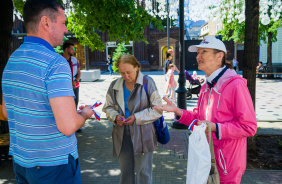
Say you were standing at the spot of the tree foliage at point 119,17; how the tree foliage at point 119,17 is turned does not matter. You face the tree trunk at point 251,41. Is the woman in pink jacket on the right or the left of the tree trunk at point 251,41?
right

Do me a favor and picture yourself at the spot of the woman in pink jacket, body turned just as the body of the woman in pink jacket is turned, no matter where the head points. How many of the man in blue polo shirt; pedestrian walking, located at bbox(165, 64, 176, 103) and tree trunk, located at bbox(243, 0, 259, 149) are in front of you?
1

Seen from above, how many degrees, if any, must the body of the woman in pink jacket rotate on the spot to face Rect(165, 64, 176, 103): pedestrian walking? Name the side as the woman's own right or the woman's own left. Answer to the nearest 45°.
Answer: approximately 135° to the woman's own right

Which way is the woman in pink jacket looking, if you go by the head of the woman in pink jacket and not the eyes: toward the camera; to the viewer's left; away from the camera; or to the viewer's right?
to the viewer's left

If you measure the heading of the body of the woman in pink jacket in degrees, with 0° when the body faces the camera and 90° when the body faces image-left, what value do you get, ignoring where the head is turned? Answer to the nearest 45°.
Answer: approximately 45°

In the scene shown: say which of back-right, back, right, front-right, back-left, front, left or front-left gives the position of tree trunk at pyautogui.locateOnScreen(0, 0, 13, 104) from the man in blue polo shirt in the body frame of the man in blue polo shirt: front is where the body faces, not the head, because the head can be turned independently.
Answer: front-left

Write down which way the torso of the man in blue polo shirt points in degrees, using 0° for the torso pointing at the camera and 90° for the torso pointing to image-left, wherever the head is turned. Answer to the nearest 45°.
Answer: approximately 225°

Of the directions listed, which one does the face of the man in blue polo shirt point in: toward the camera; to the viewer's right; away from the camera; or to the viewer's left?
to the viewer's right

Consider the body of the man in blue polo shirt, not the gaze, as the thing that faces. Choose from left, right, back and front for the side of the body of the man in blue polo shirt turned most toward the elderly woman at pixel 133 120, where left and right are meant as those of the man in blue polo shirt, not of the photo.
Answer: front

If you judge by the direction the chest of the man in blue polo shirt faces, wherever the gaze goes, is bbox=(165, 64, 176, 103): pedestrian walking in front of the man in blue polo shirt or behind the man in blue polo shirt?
in front

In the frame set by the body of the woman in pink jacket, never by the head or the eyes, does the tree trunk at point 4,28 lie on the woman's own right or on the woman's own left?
on the woman's own right

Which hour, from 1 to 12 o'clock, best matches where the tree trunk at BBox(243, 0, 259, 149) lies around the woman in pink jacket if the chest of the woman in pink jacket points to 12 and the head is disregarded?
The tree trunk is roughly at 5 o'clock from the woman in pink jacket.
